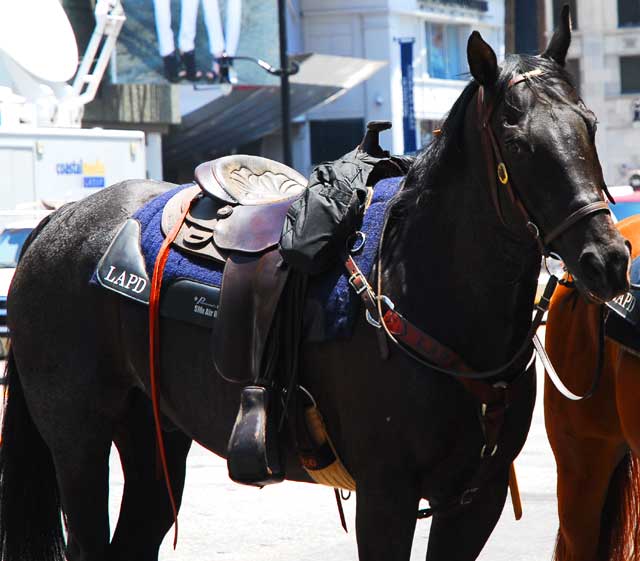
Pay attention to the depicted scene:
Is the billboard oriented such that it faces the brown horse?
yes

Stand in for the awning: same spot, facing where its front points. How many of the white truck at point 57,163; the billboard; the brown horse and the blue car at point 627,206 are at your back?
0

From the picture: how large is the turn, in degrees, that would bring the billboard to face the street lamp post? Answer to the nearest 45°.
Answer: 0° — it already faces it

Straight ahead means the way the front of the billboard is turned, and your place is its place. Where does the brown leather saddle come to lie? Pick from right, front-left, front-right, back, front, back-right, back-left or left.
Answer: front

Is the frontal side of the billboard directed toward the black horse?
yes

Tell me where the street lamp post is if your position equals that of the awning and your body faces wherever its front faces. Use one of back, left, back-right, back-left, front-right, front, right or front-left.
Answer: front-left

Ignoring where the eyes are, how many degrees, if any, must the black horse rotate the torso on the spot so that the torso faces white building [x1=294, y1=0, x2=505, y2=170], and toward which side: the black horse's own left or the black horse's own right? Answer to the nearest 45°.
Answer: approximately 135° to the black horse's own left

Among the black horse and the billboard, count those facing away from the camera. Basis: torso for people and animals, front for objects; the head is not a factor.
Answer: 0

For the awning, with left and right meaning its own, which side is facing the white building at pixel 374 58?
left

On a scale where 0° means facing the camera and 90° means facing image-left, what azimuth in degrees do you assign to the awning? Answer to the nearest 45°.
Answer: approximately 45°

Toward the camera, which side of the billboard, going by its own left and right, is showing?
front

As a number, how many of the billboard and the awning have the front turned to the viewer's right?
0

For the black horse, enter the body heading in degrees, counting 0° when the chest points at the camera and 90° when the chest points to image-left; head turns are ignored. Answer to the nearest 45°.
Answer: approximately 315°

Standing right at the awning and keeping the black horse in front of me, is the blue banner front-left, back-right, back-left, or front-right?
back-left

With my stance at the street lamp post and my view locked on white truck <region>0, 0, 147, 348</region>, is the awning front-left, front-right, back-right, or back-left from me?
back-right
